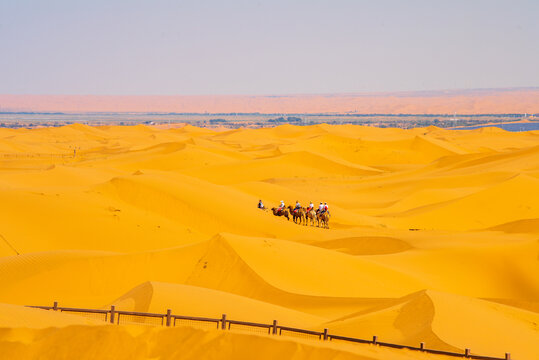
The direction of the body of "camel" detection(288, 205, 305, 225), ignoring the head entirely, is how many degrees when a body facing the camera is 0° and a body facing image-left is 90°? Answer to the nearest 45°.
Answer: approximately 90°
